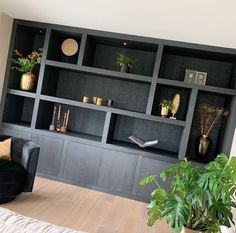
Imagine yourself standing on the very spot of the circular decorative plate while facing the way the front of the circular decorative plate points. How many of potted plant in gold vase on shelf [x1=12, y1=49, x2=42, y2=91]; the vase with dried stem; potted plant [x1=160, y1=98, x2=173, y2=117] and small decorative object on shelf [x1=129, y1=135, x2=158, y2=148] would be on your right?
1

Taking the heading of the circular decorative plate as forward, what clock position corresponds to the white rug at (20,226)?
The white rug is roughly at 12 o'clock from the circular decorative plate.

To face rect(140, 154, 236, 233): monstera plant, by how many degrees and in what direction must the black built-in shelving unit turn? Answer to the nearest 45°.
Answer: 0° — it already faces it

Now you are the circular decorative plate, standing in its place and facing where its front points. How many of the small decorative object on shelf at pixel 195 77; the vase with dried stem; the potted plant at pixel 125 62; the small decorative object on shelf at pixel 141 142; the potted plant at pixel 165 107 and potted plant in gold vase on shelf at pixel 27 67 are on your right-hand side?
1

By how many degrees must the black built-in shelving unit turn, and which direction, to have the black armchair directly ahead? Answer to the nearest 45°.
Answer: approximately 45° to its right

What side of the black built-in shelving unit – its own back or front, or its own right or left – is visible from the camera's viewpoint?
front

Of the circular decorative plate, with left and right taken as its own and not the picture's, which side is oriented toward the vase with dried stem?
left

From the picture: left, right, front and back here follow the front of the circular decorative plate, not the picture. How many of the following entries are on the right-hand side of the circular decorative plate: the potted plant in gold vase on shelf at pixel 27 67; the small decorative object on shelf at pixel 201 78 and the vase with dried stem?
1

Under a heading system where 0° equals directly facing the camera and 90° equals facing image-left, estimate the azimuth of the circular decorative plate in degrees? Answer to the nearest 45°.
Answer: approximately 0°

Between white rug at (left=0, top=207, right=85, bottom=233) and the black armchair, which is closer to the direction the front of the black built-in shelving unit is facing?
the white rug

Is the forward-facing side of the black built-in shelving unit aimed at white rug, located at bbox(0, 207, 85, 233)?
yes

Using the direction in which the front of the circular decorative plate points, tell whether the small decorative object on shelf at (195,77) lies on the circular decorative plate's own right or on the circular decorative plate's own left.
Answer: on the circular decorative plate's own left

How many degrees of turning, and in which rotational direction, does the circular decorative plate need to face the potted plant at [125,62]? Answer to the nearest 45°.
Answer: approximately 45° to its left

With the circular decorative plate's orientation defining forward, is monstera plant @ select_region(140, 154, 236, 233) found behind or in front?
in front

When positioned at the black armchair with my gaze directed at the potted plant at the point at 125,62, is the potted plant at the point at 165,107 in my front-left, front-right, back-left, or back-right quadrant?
front-right

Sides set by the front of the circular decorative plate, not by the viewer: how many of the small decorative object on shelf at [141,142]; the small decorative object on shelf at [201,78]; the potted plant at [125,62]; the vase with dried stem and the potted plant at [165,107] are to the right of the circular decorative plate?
0

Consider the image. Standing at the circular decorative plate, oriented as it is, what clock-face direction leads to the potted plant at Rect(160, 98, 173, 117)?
The potted plant is roughly at 10 o'clock from the circular decorative plate.

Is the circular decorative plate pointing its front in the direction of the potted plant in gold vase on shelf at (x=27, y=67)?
no
